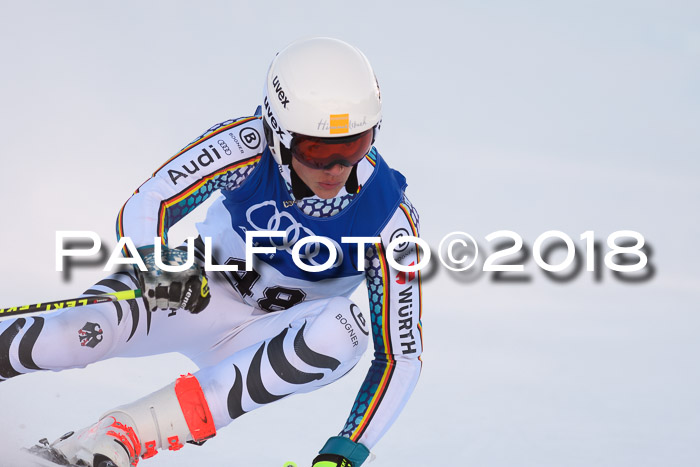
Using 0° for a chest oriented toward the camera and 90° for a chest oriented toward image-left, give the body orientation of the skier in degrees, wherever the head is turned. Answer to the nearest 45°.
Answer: approximately 0°
